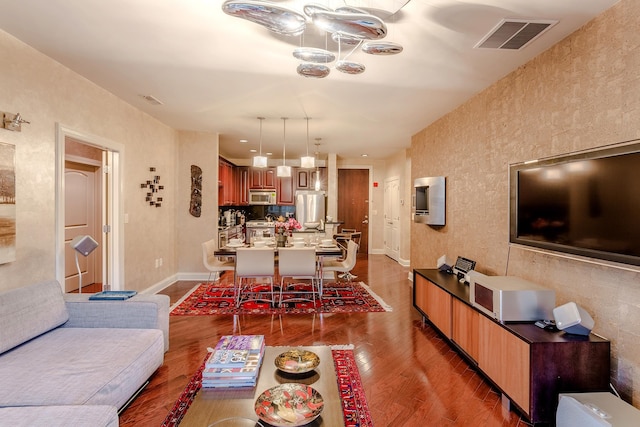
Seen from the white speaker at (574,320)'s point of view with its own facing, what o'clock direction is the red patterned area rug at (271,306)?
The red patterned area rug is roughly at 2 o'clock from the white speaker.

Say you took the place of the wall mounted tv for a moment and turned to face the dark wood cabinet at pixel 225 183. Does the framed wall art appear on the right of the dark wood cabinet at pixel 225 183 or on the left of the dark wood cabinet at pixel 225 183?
left

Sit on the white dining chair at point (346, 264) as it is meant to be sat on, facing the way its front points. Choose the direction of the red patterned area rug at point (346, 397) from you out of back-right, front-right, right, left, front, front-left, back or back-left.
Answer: left

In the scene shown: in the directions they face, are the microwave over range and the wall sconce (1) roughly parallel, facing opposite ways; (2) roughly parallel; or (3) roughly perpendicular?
roughly perpendicular

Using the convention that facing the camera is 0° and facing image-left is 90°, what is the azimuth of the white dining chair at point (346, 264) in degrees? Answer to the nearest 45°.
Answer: approximately 90°

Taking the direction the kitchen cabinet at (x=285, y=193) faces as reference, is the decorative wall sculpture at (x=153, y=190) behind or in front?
in front

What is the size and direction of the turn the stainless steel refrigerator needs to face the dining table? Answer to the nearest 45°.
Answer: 0° — it already faces it

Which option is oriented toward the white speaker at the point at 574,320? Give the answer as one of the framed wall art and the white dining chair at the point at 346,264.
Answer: the framed wall art

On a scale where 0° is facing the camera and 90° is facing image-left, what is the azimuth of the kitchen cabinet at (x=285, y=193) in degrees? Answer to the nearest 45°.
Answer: approximately 0°

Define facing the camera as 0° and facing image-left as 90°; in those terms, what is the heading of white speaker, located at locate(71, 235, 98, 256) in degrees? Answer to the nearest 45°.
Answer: approximately 315°

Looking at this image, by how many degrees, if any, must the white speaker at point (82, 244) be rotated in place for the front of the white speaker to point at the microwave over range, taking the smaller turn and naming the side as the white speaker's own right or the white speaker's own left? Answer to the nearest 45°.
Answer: approximately 90° to the white speaker's own left

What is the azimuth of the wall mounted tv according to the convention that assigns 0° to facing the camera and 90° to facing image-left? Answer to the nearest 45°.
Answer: approximately 45°

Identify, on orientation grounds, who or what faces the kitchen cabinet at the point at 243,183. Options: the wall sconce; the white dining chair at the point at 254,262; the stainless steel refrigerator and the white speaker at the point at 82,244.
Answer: the white dining chair

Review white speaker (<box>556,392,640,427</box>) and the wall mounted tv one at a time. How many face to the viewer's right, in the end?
0
